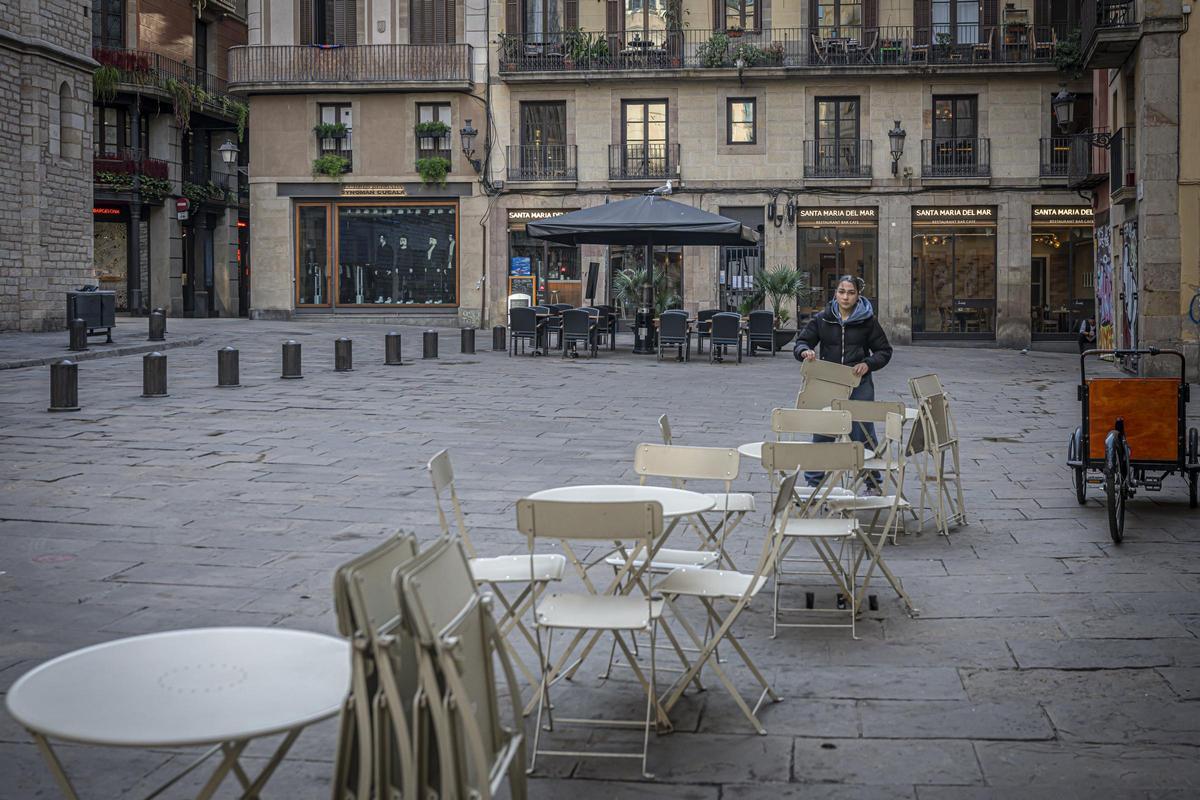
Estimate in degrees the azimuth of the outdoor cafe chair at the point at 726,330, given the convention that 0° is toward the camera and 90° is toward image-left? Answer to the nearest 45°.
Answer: approximately 180°

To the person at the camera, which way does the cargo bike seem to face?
facing away from the viewer

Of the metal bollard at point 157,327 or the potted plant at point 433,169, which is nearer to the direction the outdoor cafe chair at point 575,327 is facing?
the potted plant

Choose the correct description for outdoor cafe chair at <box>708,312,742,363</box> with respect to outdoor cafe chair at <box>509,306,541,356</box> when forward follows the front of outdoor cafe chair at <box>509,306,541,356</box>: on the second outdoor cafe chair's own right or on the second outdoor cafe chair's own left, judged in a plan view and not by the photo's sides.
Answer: on the second outdoor cafe chair's own right

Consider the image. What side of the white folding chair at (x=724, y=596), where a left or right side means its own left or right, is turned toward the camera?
left

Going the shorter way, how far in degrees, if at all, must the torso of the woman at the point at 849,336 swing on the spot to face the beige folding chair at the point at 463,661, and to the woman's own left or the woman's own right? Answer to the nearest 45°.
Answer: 0° — they already face it
